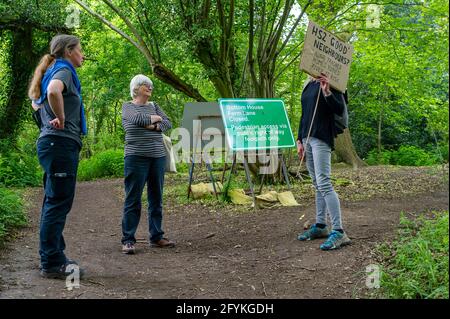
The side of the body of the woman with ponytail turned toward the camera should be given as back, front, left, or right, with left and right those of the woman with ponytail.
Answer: right

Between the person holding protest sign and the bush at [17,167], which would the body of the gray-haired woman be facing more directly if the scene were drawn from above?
the person holding protest sign

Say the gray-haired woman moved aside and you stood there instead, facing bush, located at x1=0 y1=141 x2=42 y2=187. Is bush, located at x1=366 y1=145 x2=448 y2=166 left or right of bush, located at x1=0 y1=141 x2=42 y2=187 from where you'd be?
right

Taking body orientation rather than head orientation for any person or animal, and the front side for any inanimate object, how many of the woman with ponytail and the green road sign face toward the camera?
1

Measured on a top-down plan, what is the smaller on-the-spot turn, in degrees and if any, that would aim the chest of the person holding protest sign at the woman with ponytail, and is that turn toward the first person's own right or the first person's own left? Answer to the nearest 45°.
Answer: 0° — they already face them

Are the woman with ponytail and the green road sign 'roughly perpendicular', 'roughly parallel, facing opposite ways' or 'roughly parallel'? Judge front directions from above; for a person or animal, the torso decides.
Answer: roughly perpendicular

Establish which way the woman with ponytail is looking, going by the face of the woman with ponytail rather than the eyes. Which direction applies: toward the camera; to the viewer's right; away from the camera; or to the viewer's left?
to the viewer's right

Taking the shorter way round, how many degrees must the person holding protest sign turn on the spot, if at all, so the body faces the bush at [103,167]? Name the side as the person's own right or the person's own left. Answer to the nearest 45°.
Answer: approximately 90° to the person's own right
